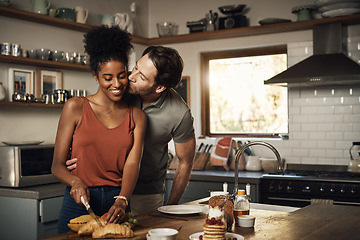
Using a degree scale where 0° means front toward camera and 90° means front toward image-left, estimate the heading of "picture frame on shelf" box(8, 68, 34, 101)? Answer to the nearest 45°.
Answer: approximately 315°

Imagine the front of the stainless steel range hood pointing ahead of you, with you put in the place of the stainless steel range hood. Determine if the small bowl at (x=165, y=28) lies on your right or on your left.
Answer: on your right

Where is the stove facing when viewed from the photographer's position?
facing the viewer

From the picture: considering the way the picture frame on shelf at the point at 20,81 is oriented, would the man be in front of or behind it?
in front

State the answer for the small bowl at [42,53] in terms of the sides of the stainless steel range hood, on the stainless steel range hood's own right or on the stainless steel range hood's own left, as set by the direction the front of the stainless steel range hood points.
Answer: on the stainless steel range hood's own right

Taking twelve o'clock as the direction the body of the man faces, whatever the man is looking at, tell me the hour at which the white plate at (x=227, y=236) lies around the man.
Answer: The white plate is roughly at 10 o'clock from the man.

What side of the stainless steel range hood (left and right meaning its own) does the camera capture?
front

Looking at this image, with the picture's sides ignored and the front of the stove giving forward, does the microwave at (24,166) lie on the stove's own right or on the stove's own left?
on the stove's own right

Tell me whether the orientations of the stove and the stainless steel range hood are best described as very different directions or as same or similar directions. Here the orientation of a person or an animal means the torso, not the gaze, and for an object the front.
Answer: same or similar directions

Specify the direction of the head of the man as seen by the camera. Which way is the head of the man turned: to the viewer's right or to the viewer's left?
to the viewer's left

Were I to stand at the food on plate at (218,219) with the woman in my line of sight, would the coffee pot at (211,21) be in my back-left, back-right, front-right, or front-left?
front-right
